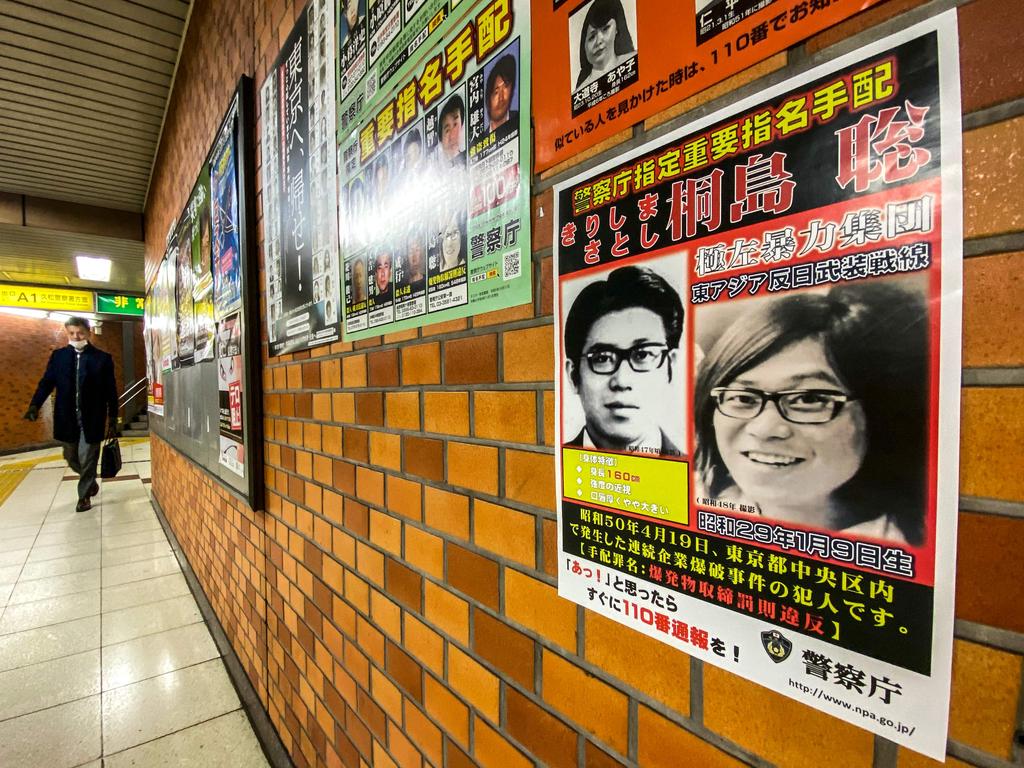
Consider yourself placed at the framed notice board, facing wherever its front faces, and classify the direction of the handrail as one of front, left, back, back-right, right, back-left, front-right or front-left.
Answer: right

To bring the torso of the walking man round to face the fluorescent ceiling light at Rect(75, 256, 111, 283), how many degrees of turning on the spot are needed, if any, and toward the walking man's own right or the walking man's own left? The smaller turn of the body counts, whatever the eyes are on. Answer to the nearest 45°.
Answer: approximately 180°

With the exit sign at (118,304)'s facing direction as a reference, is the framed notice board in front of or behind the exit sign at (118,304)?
in front

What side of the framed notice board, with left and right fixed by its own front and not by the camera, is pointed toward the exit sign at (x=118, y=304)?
right

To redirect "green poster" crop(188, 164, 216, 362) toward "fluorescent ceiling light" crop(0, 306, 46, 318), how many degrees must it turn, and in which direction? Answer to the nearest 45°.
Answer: approximately 90° to its right

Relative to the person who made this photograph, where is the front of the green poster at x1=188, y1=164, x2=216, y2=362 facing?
facing to the left of the viewer

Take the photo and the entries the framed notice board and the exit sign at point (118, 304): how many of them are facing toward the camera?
1

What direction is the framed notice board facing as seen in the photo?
to the viewer's left

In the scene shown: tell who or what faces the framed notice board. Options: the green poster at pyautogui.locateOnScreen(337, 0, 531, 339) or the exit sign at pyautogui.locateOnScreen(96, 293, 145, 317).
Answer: the exit sign

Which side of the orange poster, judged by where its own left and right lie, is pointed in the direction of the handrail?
right
